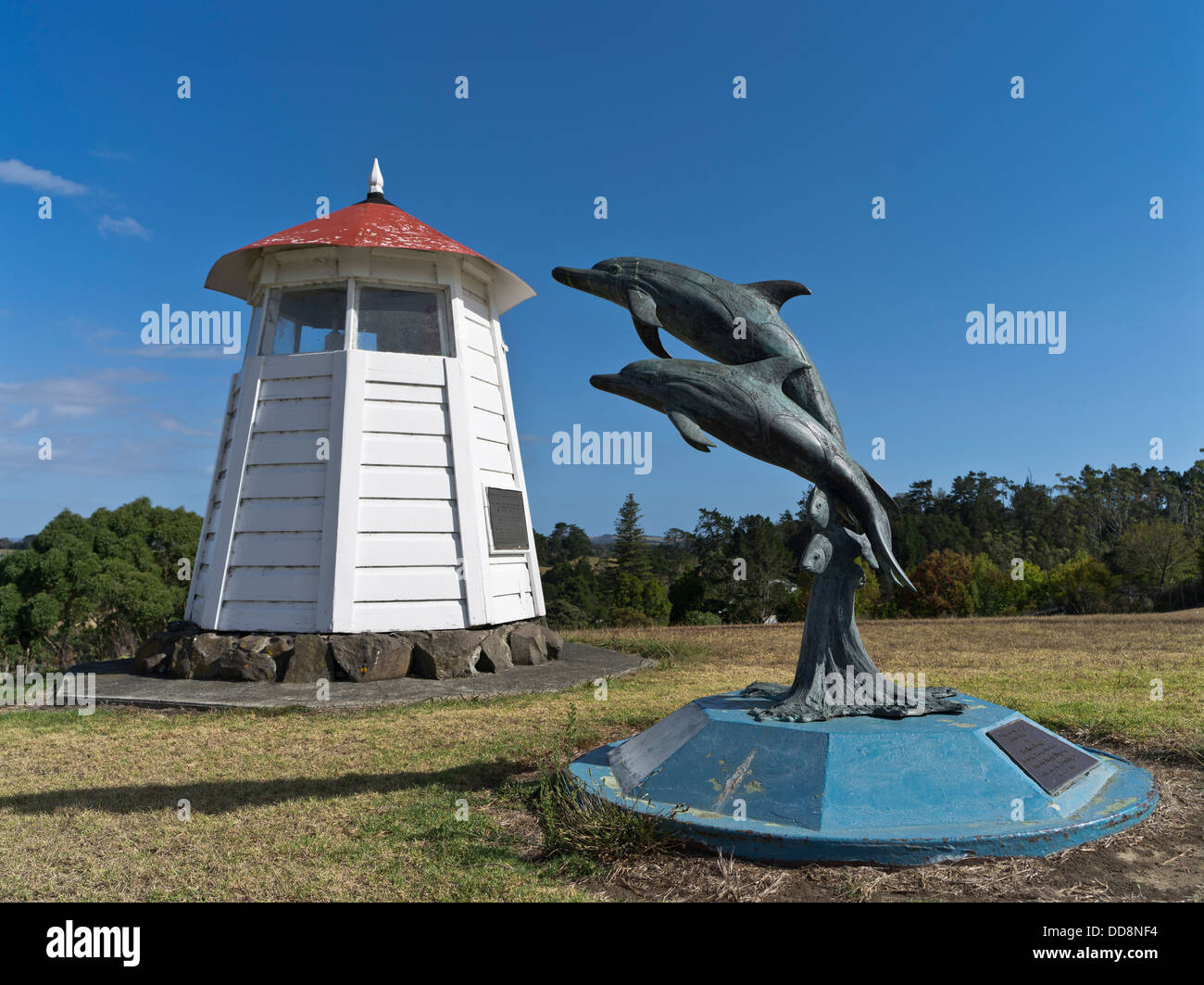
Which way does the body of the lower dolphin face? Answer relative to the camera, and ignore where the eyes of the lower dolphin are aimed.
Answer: to the viewer's left

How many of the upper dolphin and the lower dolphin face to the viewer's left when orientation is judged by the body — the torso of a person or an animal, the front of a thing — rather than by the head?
2

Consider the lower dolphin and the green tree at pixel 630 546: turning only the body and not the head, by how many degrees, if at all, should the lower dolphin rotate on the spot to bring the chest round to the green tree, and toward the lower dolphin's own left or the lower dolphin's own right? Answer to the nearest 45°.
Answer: approximately 90° to the lower dolphin's own right

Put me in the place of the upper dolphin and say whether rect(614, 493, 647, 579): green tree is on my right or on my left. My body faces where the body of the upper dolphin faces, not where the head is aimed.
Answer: on my right

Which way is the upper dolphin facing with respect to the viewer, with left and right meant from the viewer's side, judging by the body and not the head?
facing to the left of the viewer
